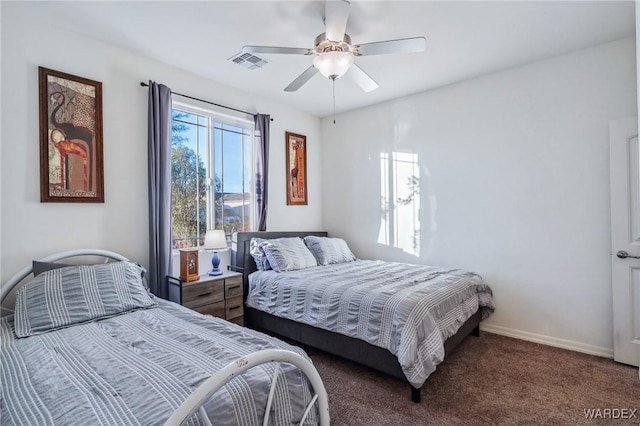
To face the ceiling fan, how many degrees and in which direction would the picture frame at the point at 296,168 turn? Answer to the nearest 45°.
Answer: approximately 45° to its right

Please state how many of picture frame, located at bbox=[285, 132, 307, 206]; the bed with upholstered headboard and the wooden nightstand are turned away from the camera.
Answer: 0

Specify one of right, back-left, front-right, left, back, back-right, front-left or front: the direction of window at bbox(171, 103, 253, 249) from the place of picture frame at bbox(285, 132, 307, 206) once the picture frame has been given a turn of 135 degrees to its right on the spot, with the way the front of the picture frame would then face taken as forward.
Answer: front-left

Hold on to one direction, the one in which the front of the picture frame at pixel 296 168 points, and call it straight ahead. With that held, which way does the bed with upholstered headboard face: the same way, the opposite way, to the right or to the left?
the same way

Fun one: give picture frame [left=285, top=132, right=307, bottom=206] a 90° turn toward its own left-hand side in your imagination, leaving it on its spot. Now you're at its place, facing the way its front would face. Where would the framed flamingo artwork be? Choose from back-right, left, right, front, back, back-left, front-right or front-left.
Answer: back

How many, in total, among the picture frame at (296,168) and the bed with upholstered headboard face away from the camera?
0

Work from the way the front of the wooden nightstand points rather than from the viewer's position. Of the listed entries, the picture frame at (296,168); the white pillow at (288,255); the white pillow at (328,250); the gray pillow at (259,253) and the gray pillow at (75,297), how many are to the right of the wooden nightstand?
1

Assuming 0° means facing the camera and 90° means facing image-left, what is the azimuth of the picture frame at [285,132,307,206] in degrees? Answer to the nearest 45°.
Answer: approximately 315°

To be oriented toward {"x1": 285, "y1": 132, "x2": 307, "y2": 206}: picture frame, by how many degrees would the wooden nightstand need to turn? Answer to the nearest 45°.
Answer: approximately 90° to its left

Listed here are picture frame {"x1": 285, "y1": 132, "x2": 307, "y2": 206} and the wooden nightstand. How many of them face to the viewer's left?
0

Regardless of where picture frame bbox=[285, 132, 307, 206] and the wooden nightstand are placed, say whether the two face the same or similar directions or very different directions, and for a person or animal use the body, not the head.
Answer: same or similar directions

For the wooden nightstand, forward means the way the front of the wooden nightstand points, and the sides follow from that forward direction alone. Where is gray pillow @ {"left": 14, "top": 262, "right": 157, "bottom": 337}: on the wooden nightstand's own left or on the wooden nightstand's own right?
on the wooden nightstand's own right

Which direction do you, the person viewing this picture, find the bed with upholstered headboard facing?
facing the viewer and to the right of the viewer

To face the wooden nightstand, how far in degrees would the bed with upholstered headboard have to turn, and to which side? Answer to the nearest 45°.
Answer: approximately 135° to its right

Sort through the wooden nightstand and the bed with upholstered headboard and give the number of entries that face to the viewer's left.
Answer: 0

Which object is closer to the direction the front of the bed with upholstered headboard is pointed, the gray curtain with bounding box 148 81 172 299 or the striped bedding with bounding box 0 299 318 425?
the striped bedding

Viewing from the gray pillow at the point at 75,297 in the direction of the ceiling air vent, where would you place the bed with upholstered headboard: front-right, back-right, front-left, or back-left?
front-right
